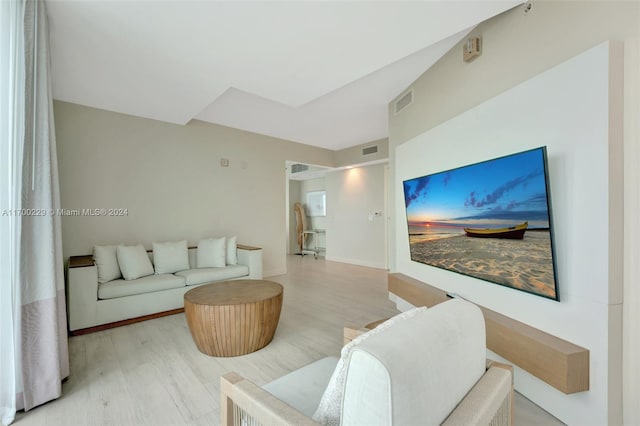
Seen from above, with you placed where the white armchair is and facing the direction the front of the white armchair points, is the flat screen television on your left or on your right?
on your right

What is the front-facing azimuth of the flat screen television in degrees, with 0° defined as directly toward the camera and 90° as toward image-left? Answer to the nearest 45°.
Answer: approximately 45°

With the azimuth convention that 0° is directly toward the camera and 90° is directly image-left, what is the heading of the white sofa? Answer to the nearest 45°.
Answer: approximately 315°

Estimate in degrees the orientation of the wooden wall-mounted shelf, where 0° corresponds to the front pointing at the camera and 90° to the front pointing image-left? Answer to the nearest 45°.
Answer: approximately 45°

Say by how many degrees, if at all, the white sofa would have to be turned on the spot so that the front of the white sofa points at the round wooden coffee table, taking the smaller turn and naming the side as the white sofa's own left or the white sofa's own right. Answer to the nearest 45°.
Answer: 0° — it already faces it

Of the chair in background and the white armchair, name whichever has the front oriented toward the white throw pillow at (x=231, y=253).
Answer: the white armchair
